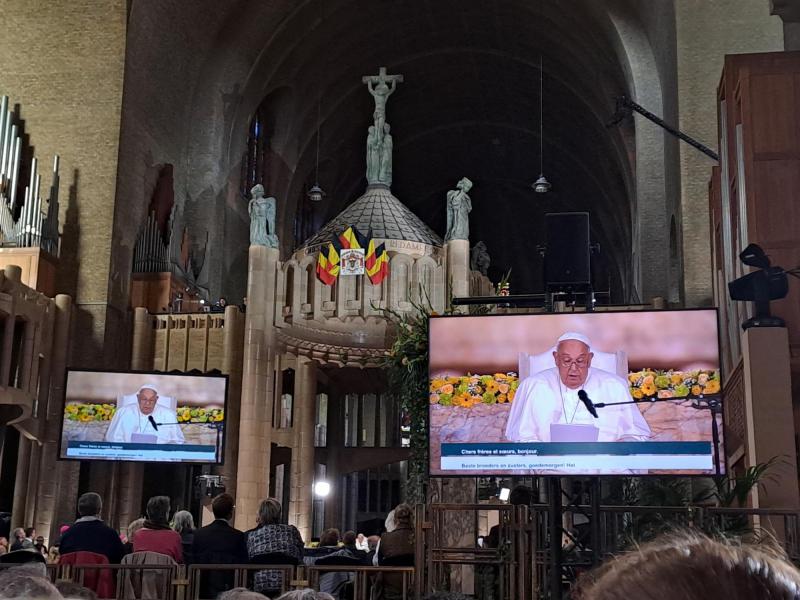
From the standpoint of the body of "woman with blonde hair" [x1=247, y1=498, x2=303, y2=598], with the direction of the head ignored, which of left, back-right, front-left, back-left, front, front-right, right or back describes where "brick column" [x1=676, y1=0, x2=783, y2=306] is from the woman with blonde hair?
front-right

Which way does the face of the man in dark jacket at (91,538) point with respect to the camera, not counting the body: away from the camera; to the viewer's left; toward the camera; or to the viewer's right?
away from the camera

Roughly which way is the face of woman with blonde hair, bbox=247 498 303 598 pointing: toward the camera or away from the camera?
away from the camera

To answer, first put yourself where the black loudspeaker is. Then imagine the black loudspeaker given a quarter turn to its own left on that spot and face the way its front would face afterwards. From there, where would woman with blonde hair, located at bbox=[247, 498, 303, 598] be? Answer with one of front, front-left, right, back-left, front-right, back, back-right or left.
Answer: back-right

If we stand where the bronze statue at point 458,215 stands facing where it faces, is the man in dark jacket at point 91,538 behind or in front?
in front

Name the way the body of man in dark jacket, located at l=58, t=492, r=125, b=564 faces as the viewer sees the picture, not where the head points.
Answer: away from the camera

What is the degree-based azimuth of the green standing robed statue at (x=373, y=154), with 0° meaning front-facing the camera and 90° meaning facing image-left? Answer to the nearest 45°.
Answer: approximately 315°

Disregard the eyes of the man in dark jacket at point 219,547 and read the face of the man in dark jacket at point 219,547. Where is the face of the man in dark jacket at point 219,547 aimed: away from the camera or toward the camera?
away from the camera

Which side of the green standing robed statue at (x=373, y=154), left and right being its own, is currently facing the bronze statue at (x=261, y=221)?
right

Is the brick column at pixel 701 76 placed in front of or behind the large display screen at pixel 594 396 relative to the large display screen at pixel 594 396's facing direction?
behind

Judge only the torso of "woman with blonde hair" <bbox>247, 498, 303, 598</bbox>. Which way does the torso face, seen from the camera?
away from the camera

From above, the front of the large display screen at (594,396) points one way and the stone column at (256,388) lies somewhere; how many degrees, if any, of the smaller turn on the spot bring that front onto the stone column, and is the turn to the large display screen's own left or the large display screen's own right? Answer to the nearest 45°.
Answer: approximately 135° to the large display screen's own right

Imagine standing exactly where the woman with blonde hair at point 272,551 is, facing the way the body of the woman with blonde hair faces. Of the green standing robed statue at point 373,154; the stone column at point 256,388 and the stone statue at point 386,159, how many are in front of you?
3

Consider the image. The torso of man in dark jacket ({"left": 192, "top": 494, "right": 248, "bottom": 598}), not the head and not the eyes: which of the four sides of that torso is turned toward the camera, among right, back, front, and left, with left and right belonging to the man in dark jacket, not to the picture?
back
